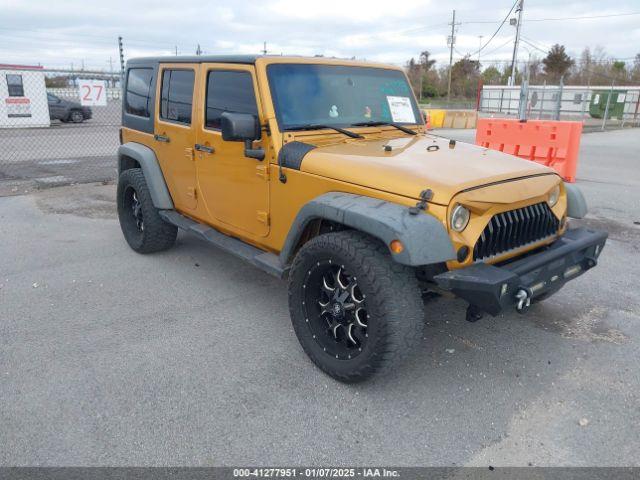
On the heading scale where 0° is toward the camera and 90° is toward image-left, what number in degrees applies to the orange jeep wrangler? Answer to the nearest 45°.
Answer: approximately 315°

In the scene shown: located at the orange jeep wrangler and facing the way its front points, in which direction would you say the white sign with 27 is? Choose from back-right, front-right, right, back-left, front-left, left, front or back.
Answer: back

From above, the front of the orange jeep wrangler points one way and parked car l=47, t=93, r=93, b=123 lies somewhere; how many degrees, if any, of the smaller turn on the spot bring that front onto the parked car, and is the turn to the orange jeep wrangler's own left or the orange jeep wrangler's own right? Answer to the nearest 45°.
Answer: approximately 180°

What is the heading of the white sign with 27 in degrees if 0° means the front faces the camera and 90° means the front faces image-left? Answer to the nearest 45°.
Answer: approximately 0°

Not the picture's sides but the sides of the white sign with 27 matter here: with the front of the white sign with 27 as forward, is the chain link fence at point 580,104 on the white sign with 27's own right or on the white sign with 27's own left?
on the white sign with 27's own left

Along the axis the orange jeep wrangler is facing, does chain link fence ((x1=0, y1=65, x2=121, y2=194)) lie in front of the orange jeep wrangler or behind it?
behind

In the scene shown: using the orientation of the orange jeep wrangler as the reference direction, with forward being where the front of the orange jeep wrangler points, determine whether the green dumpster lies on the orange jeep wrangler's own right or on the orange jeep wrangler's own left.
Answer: on the orange jeep wrangler's own left
